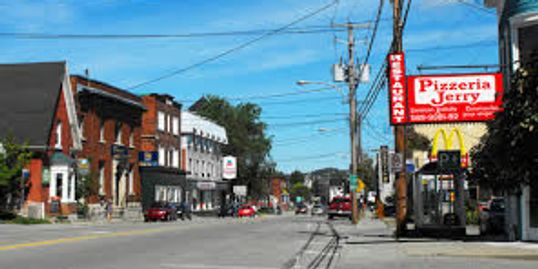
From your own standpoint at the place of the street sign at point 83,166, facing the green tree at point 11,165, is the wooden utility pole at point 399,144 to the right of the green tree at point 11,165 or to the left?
left

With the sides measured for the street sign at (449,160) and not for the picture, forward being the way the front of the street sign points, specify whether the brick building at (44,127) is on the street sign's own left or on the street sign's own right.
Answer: on the street sign's own right

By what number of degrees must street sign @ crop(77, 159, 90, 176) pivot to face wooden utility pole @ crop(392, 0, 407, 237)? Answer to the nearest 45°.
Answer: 0° — it already faces it

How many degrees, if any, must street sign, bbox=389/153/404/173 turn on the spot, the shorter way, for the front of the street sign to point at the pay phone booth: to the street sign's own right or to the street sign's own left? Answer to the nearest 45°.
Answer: approximately 135° to the street sign's own left

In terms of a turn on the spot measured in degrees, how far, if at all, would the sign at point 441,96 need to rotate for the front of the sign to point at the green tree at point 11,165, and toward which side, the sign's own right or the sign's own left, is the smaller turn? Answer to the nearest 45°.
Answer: approximately 135° to the sign's own right
